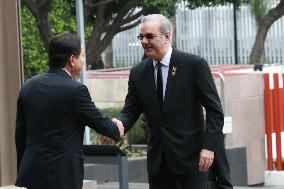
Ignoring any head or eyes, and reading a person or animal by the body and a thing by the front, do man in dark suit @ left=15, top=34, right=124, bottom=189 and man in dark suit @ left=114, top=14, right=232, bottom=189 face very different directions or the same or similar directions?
very different directions

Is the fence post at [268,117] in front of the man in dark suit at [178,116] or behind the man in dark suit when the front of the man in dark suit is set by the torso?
behind

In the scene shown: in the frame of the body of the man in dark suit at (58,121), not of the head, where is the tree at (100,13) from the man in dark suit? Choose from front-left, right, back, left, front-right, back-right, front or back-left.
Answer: front-left

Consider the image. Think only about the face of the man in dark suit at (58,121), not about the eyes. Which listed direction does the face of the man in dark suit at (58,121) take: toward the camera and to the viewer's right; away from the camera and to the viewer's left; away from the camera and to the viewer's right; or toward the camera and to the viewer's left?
away from the camera and to the viewer's right

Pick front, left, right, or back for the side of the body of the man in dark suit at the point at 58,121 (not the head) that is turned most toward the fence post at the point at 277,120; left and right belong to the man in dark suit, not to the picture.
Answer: front

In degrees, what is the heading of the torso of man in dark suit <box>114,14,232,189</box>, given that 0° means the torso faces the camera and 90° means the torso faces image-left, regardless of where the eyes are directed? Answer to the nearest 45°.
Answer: approximately 45°

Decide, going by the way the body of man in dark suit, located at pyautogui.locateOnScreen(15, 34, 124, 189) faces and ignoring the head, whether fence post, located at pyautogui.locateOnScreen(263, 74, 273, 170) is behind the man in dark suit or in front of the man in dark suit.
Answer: in front

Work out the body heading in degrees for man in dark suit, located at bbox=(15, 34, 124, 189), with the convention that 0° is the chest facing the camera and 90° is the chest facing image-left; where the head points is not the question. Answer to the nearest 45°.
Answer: approximately 225°

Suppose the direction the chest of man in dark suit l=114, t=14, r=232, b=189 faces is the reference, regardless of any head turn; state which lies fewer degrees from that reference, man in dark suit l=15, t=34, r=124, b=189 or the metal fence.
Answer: the man in dark suit

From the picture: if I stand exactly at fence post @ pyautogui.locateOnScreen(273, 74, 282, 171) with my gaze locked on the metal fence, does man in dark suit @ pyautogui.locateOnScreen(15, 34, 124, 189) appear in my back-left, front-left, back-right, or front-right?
back-left

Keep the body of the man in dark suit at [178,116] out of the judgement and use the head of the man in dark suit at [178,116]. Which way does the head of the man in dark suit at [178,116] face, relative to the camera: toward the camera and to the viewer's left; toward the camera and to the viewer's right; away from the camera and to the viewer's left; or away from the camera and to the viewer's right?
toward the camera and to the viewer's left
